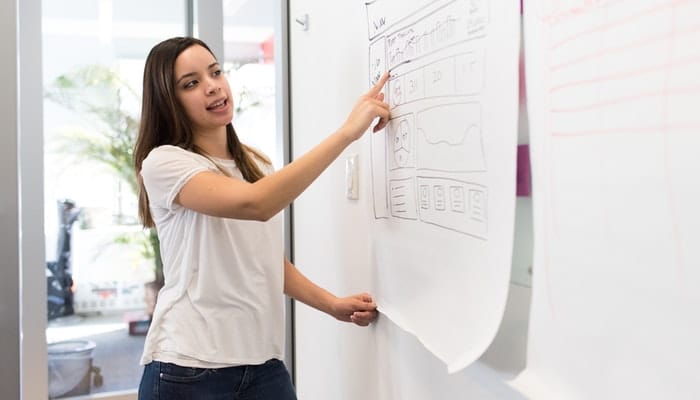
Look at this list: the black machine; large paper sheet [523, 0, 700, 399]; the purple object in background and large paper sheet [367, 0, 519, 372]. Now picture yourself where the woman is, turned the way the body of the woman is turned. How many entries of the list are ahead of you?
3

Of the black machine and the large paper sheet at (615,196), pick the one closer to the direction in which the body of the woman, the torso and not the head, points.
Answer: the large paper sheet

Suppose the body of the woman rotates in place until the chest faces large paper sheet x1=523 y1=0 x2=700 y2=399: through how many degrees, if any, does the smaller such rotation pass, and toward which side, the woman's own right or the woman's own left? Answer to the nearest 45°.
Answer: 0° — they already face it

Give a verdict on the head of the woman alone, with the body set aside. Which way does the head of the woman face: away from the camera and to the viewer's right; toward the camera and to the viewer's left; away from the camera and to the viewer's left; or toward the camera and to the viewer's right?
toward the camera and to the viewer's right

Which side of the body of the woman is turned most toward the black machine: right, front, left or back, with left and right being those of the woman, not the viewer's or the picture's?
back

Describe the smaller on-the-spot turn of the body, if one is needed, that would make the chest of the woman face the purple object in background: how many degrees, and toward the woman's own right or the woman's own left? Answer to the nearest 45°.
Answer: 0° — they already face it

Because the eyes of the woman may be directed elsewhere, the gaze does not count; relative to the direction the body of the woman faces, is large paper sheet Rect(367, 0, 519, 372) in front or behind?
in front

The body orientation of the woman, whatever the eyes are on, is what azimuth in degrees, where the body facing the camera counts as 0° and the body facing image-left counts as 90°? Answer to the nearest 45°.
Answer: approximately 315°

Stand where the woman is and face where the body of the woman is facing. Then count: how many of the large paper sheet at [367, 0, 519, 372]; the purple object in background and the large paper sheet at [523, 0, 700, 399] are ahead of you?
3
